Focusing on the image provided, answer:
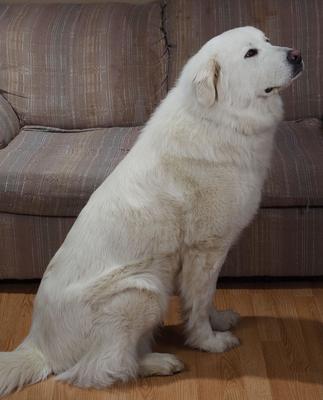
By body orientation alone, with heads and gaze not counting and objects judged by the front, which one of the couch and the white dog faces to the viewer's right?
the white dog

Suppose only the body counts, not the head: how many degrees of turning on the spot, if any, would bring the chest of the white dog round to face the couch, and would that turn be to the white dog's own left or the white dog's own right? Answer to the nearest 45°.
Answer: approximately 90° to the white dog's own left

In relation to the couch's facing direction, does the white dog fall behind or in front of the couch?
in front

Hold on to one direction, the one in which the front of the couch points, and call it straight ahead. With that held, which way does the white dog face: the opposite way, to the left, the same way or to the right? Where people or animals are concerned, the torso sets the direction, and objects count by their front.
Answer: to the left

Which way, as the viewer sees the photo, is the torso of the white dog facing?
to the viewer's right

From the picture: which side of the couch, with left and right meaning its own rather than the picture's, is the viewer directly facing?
front
